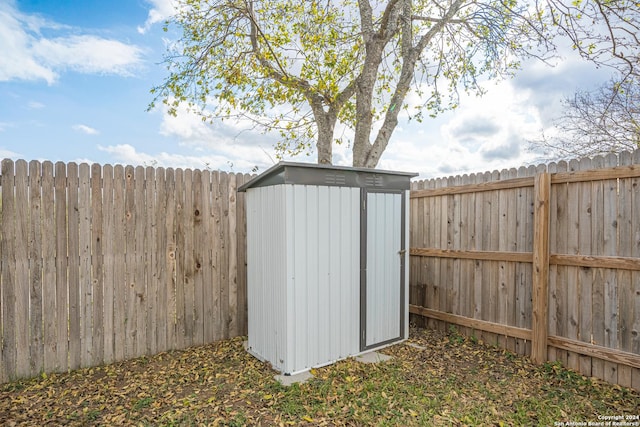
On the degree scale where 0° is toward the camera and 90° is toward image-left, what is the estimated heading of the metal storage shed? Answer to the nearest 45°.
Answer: approximately 315°

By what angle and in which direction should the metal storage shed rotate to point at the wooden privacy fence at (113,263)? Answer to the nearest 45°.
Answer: approximately 135° to its right
